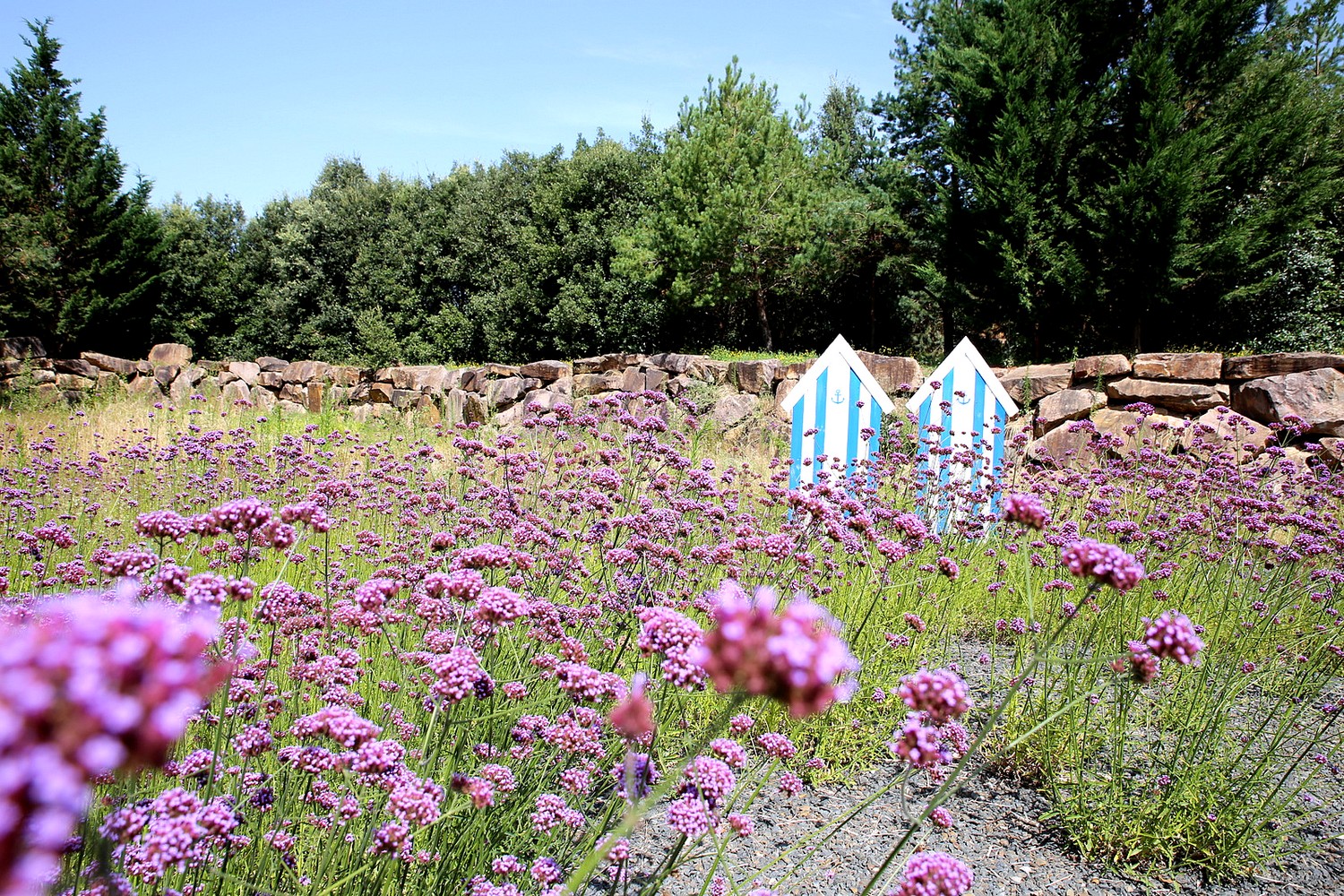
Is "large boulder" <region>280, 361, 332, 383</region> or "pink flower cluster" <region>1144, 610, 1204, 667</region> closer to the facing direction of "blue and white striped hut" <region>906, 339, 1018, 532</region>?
the pink flower cluster

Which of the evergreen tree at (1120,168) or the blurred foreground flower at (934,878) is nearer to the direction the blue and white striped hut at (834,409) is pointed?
the blurred foreground flower

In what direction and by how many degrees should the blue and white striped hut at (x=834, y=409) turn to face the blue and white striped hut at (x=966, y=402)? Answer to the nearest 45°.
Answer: approximately 135° to its left

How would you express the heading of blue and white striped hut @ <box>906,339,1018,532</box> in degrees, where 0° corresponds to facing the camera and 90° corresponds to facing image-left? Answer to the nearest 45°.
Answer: approximately 0°

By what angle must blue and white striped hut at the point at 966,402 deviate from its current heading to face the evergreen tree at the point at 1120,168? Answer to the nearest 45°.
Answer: approximately 180°

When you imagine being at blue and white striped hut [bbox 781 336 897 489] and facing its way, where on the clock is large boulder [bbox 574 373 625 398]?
The large boulder is roughly at 5 o'clock from the blue and white striped hut.

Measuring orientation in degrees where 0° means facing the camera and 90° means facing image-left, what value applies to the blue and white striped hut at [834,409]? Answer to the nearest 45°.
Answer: approximately 0°

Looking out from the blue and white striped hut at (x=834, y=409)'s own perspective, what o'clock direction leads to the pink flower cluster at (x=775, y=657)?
The pink flower cluster is roughly at 12 o'clock from the blue and white striped hut.

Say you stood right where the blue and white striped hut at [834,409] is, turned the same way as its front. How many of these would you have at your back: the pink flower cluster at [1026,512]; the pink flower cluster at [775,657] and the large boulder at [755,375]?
1

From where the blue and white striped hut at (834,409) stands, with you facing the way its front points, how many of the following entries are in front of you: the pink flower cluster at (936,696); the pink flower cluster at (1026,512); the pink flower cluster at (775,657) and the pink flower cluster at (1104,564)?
4

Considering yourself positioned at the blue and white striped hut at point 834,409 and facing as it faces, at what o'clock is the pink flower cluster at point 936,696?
The pink flower cluster is roughly at 12 o'clock from the blue and white striped hut.

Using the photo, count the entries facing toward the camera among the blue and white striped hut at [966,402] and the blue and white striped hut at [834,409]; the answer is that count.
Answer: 2

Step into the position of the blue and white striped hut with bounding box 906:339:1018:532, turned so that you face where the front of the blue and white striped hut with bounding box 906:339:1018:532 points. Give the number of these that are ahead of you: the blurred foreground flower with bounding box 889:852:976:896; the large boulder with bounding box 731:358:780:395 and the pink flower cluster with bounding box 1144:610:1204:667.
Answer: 2
